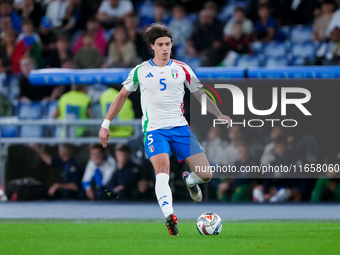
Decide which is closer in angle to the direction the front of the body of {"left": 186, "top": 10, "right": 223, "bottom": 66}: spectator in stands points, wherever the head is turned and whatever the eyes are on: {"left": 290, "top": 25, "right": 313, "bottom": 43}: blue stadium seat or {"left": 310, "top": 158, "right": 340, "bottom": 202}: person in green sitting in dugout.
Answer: the person in green sitting in dugout

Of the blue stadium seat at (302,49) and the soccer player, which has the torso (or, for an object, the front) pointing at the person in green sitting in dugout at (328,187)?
the blue stadium seat

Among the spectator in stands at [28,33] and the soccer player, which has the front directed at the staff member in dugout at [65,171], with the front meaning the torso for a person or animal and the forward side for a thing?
the spectator in stands at [28,33]

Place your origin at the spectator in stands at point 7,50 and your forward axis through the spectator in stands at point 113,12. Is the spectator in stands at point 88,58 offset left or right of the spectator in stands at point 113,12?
right

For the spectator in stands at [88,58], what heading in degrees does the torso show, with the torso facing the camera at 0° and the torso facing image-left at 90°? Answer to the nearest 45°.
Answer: approximately 0°

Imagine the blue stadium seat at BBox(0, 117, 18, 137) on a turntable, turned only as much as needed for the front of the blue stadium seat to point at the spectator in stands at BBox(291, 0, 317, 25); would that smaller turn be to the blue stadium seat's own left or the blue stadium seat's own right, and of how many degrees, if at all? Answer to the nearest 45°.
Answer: approximately 90° to the blue stadium seat's own left

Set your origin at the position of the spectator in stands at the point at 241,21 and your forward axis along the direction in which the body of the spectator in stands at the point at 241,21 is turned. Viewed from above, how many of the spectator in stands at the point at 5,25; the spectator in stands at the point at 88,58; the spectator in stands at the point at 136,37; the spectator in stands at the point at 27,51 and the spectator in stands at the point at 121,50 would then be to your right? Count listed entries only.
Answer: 5
